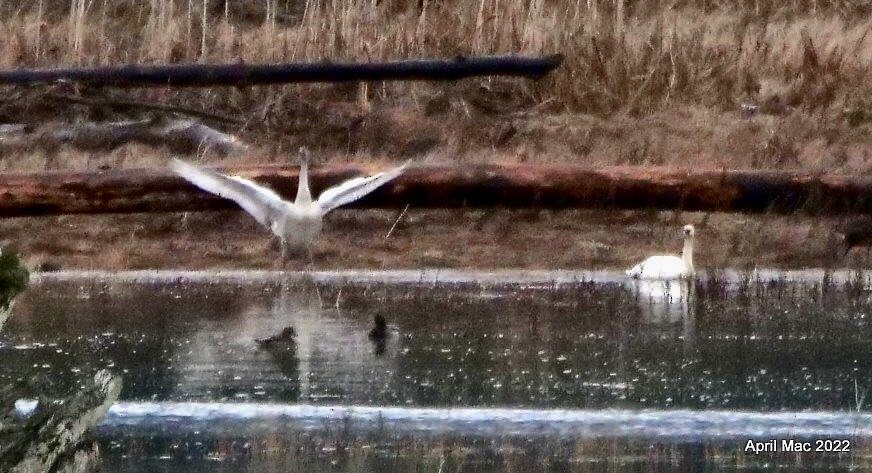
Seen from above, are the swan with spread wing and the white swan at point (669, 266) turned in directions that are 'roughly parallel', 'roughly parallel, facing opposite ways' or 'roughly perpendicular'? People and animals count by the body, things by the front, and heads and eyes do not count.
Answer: roughly perpendicular

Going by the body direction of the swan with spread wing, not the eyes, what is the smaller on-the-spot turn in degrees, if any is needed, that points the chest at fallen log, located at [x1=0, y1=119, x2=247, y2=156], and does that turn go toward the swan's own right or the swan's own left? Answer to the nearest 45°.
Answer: approximately 135° to the swan's own right

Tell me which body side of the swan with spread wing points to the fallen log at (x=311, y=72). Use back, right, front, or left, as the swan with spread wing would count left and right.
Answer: back

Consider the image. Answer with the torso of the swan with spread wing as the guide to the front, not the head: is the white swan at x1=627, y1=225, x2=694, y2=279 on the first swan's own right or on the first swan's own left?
on the first swan's own left

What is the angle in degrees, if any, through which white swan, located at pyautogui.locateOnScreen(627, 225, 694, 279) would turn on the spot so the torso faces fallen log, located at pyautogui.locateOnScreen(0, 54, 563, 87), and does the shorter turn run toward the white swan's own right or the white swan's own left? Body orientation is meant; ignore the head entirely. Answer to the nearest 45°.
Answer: approximately 135° to the white swan's own left

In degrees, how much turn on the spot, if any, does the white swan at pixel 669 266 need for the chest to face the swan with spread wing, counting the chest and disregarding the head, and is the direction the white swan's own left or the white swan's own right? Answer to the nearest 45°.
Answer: approximately 180°

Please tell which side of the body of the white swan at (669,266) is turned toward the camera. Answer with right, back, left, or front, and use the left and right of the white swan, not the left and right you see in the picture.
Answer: right
